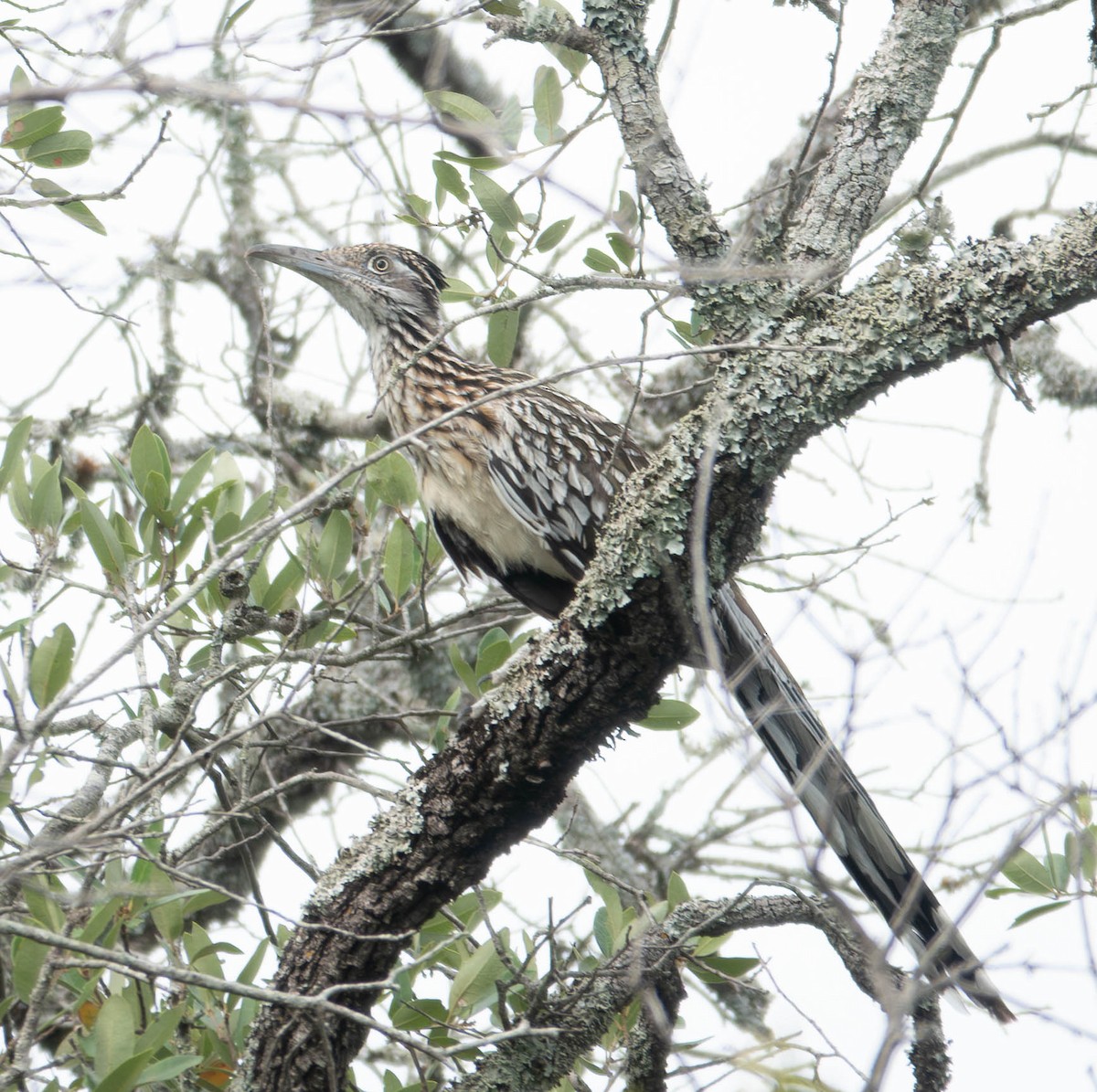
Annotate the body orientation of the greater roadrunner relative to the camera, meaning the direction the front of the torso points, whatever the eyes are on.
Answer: to the viewer's left
